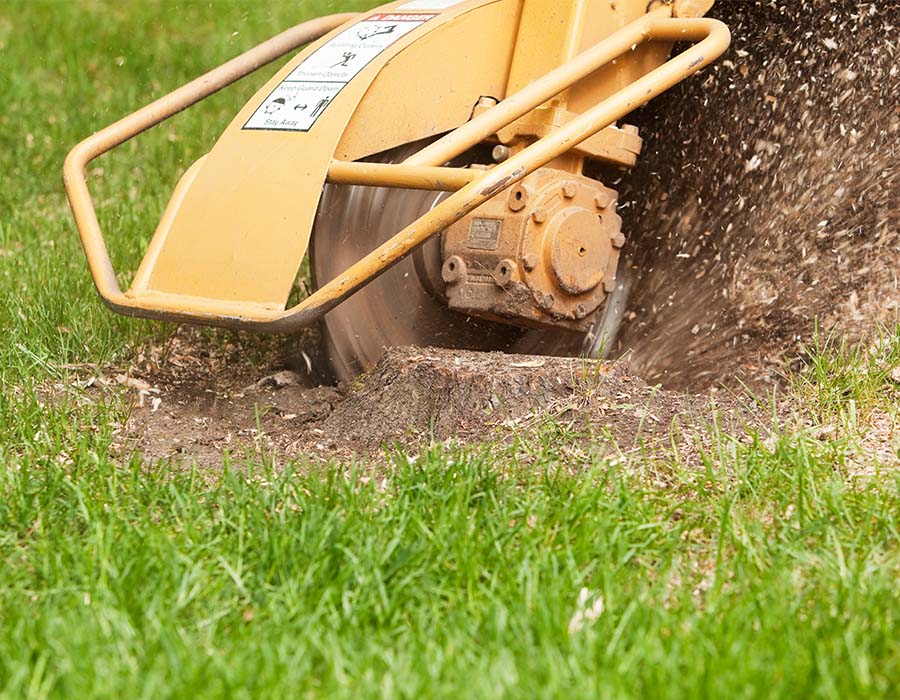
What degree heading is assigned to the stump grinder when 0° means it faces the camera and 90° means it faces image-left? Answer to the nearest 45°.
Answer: approximately 45°
